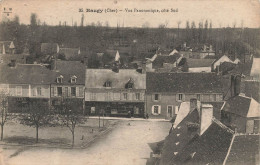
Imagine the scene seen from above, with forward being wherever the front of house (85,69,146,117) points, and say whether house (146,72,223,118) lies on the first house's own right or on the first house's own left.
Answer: on the first house's own left

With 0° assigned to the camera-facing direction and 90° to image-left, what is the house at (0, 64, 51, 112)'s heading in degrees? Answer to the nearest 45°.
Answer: approximately 0°

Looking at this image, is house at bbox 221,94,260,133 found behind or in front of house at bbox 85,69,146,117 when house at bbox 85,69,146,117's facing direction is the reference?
in front

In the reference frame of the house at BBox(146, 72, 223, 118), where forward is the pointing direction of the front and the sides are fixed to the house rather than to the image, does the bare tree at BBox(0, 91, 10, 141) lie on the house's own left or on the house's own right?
on the house's own right

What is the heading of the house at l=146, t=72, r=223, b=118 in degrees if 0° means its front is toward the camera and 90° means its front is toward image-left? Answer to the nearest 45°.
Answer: approximately 0°

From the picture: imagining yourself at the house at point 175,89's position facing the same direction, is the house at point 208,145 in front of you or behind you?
in front

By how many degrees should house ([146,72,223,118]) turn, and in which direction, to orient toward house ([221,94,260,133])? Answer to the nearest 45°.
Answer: approximately 45° to its left
